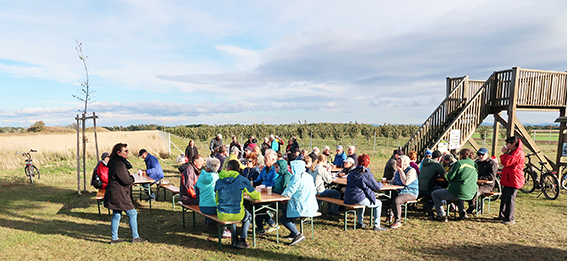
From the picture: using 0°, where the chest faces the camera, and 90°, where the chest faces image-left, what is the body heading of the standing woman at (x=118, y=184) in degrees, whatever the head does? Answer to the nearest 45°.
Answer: approximately 270°

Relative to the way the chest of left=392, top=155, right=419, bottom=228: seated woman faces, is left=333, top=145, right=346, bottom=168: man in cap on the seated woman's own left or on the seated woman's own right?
on the seated woman's own right

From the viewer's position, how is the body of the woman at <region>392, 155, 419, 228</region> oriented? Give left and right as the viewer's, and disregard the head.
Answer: facing to the left of the viewer

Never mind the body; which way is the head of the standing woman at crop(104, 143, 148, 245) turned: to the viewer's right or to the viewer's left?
to the viewer's right

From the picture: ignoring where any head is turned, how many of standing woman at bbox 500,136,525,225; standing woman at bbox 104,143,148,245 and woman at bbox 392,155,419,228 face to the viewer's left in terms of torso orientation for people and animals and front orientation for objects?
2

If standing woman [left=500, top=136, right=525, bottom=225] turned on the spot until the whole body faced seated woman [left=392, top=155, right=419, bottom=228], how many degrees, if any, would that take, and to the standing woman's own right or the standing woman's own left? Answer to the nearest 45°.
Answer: approximately 45° to the standing woman's own left

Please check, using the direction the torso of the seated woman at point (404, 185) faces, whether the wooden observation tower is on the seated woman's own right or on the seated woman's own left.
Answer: on the seated woman's own right

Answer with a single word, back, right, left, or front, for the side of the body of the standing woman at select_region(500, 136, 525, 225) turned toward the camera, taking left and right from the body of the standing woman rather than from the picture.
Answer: left
